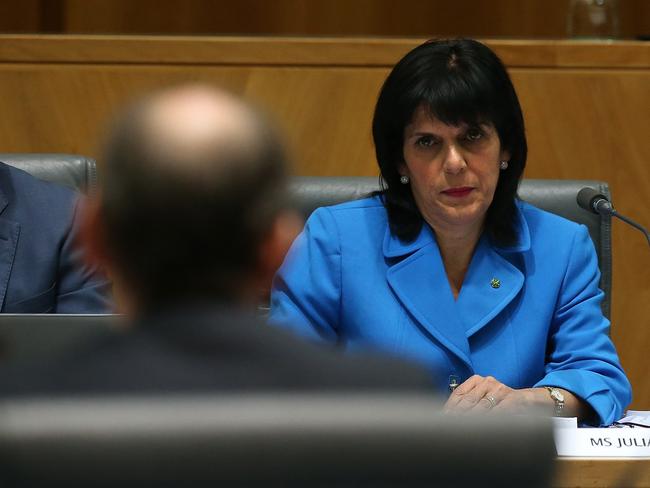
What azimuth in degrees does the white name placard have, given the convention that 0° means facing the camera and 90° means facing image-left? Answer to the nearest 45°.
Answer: approximately 0°

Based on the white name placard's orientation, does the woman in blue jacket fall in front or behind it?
behind

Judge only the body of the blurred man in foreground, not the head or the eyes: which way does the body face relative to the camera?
away from the camera

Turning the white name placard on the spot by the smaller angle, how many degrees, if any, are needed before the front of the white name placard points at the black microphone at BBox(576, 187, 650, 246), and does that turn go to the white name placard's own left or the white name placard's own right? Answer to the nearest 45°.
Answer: approximately 180°

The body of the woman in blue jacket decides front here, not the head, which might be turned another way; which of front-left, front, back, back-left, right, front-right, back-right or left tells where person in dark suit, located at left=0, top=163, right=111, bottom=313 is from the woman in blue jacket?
right

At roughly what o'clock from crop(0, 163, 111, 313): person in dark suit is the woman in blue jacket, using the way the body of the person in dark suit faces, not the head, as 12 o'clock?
The woman in blue jacket is roughly at 10 o'clock from the person in dark suit.

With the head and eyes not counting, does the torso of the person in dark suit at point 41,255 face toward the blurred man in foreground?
yes

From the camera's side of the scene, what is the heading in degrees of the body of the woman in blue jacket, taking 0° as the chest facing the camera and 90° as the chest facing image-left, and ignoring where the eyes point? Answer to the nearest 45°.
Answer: approximately 0°

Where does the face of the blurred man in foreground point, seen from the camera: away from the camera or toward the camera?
away from the camera
